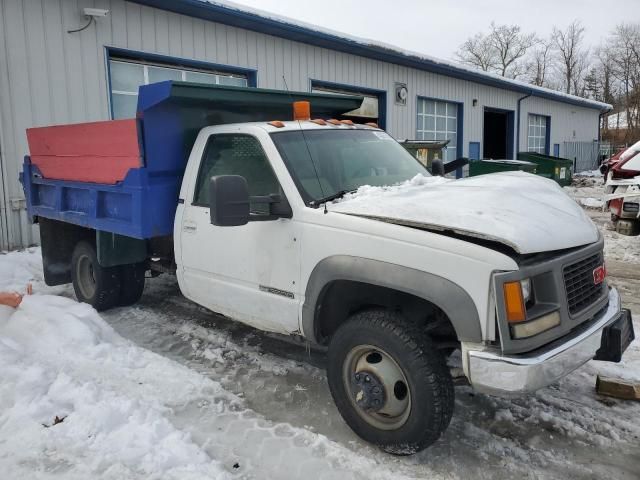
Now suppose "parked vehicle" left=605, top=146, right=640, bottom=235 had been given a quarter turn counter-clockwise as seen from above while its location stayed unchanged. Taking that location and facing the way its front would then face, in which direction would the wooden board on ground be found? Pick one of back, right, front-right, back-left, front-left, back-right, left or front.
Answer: front-right

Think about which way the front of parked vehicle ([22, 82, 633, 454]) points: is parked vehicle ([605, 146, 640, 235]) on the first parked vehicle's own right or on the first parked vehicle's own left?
on the first parked vehicle's own left

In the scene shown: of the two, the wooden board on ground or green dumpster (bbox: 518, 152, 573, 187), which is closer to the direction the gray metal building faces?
the wooden board on ground

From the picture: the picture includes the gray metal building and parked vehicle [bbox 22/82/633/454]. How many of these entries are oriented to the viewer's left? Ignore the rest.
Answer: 0

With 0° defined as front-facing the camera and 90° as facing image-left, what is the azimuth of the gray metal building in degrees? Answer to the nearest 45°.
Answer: approximately 315°

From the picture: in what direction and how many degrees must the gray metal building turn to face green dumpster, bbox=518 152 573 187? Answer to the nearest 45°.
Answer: approximately 90° to its left

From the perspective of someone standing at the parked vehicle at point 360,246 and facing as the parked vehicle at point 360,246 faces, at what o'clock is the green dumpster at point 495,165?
The green dumpster is roughly at 8 o'clock from the parked vehicle.

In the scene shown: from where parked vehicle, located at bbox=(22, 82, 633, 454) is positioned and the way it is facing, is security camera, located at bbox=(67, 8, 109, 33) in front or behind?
behind

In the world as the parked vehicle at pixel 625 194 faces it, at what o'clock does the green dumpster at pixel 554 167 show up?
The green dumpster is roughly at 4 o'clock from the parked vehicle.

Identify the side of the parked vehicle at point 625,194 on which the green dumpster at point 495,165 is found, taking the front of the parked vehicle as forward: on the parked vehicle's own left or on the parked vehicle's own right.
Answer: on the parked vehicle's own right

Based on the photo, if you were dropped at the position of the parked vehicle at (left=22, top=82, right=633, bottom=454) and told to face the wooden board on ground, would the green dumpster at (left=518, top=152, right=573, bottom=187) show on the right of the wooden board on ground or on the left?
left

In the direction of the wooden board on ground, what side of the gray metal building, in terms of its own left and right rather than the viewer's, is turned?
front
